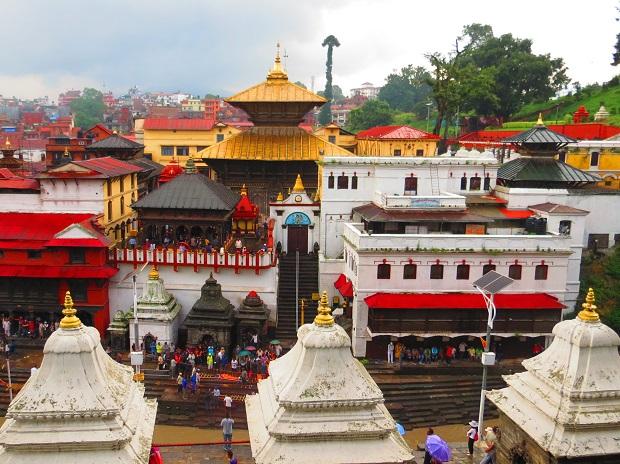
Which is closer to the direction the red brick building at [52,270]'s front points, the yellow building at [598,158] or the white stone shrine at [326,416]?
the white stone shrine

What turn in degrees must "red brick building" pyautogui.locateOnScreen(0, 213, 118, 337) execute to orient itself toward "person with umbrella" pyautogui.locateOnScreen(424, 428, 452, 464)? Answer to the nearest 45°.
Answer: approximately 45° to its left

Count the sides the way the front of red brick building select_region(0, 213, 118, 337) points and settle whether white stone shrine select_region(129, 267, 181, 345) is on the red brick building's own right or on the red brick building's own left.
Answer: on the red brick building's own left

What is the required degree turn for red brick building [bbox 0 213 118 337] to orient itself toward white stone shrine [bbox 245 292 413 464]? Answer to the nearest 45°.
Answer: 0° — it already faces it

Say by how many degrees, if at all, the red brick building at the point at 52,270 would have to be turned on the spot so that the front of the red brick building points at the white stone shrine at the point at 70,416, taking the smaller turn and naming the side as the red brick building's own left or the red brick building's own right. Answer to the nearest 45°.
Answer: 0° — it already faces it

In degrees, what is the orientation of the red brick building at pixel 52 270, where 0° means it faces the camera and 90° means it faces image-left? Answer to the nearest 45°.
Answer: approximately 0°

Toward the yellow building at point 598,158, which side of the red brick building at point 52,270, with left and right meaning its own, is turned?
left
